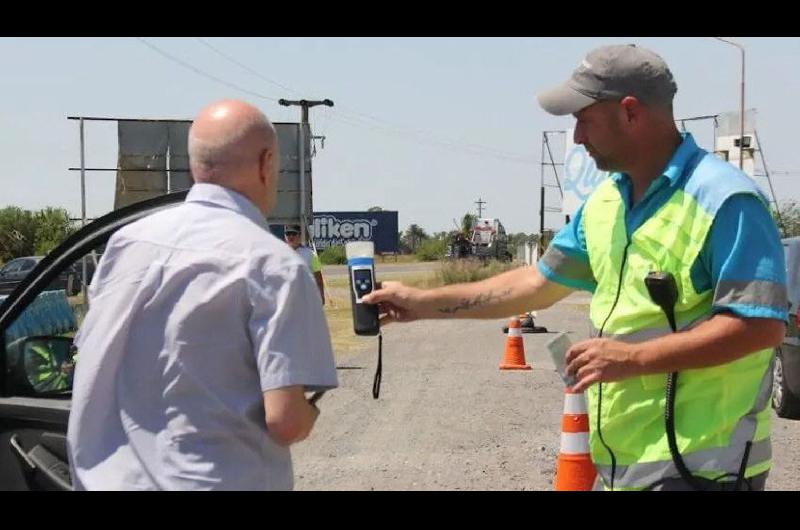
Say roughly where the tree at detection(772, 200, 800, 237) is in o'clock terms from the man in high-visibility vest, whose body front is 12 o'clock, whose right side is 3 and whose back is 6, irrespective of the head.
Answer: The tree is roughly at 5 o'clock from the man in high-visibility vest.

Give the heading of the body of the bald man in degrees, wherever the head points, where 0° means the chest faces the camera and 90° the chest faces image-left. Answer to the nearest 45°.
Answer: approximately 225°

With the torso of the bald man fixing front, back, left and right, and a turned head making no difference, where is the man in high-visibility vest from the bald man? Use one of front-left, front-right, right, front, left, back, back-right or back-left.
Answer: front-right

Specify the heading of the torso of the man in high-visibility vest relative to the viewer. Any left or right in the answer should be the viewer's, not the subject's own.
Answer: facing the viewer and to the left of the viewer

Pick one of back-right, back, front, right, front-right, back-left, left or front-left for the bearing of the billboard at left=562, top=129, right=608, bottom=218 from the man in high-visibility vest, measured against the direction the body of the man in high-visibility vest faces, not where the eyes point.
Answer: back-right

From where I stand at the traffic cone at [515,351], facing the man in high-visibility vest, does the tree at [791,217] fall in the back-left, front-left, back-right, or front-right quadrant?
back-left

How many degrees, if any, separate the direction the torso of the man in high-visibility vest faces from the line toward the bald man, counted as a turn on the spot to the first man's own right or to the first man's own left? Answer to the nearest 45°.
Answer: approximately 45° to the first man's own right

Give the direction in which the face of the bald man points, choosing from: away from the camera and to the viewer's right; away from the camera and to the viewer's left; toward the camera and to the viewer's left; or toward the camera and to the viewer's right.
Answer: away from the camera and to the viewer's right

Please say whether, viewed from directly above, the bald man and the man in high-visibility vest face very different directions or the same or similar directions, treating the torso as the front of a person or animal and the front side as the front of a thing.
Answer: very different directions

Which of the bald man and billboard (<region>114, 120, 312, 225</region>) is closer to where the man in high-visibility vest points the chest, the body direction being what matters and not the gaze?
the bald man

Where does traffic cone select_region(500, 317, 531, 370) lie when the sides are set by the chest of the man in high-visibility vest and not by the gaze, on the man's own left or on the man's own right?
on the man's own right

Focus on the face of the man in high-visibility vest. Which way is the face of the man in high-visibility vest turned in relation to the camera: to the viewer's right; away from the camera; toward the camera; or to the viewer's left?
to the viewer's left
